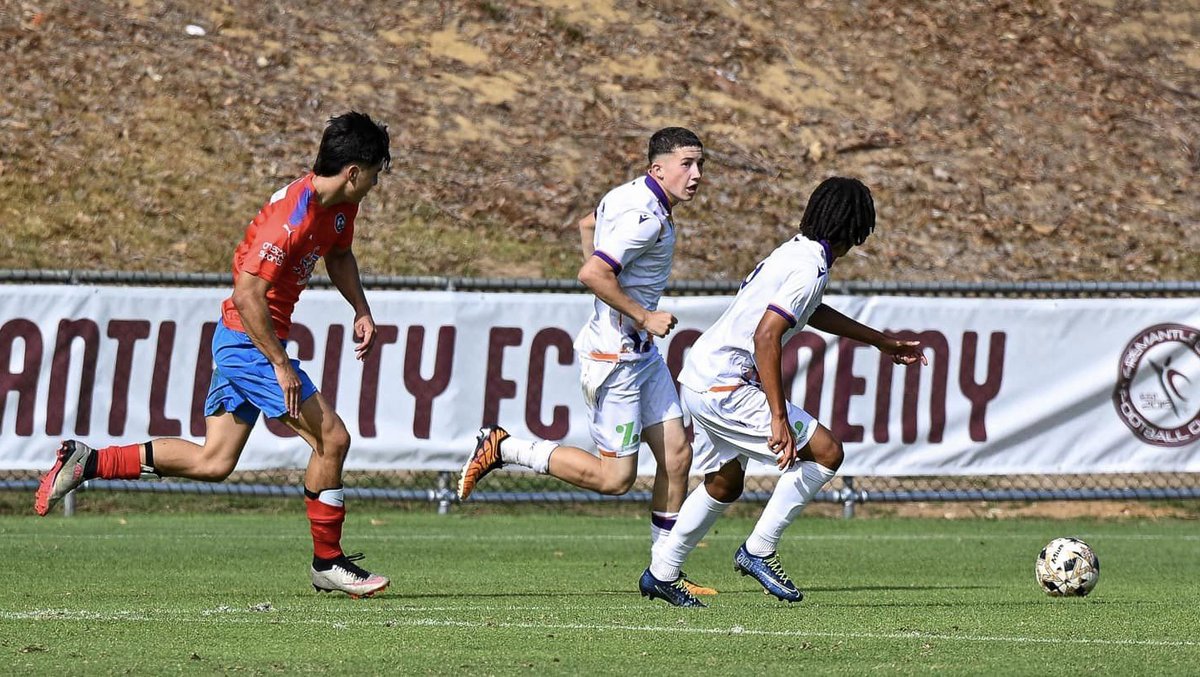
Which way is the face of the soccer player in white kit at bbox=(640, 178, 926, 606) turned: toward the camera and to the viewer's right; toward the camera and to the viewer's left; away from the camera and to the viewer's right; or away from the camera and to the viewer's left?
away from the camera and to the viewer's right

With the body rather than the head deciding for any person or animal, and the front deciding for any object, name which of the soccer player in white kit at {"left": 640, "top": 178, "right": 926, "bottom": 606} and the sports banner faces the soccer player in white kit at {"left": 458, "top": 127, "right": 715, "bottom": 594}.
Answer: the sports banner

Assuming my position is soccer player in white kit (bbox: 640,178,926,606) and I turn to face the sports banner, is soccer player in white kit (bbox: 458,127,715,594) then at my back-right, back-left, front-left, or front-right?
front-left

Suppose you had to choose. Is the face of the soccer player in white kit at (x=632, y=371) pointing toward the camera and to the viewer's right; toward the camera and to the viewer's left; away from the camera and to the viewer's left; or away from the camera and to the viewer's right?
toward the camera and to the viewer's right

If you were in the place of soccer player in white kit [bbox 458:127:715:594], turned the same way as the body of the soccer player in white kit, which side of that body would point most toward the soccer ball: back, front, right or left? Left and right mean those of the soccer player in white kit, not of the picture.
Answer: front

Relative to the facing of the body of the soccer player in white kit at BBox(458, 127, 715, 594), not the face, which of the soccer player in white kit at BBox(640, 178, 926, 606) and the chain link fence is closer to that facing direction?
the soccer player in white kit

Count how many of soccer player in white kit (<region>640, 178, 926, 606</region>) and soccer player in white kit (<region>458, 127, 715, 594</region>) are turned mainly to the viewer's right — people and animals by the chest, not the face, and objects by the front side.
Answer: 2

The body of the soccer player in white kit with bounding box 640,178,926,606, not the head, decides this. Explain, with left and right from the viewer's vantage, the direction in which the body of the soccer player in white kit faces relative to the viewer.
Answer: facing to the right of the viewer

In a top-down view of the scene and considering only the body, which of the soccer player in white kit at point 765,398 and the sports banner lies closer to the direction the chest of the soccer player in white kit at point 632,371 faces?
the soccer player in white kit

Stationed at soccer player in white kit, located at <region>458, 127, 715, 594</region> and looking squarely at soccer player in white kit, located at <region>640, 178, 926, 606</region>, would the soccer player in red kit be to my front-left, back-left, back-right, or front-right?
back-right

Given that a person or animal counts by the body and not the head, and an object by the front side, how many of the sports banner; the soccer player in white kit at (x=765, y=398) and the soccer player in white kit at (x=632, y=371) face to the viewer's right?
2

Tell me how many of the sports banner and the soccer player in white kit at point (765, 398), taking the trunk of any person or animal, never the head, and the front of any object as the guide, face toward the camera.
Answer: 1

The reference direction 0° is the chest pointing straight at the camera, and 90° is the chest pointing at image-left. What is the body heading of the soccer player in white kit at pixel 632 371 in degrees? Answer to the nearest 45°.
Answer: approximately 270°

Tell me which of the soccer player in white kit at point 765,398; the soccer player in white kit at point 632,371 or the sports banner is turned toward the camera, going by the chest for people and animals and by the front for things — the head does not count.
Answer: the sports banner

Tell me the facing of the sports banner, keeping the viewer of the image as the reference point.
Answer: facing the viewer

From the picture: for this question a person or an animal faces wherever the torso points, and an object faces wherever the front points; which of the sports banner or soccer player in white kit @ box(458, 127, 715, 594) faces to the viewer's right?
the soccer player in white kit
